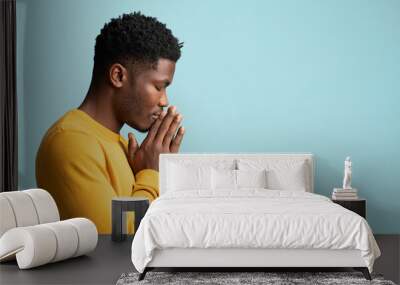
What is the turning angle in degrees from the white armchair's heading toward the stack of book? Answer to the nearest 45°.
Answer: approximately 45° to its left

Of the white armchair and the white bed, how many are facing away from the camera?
0

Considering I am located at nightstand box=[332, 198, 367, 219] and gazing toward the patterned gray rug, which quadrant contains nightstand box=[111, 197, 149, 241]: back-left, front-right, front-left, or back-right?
front-right

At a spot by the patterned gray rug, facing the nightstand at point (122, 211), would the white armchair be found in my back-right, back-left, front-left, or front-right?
front-left

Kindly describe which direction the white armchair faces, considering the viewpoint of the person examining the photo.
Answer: facing the viewer and to the right of the viewer

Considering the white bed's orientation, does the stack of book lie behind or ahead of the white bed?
behind

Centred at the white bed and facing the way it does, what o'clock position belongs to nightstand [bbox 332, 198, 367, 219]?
The nightstand is roughly at 7 o'clock from the white bed.

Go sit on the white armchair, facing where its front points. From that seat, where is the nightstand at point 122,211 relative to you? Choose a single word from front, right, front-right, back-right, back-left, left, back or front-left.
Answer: left

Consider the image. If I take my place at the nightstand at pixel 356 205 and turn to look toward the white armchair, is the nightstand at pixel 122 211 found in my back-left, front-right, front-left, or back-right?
front-right

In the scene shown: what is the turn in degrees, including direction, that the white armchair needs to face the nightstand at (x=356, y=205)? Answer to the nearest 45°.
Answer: approximately 45° to its left

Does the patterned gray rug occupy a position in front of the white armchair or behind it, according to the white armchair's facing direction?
in front

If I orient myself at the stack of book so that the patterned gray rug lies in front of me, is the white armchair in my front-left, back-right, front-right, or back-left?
front-right

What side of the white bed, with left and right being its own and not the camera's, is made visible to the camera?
front
